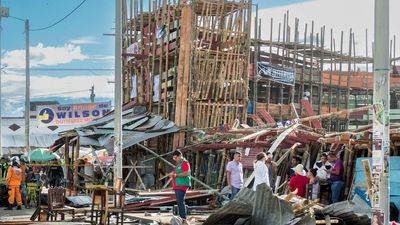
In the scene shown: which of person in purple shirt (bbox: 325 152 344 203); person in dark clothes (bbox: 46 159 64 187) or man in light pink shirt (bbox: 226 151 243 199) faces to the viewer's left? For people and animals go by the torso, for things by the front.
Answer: person in purple shirt (bbox: 325 152 344 203)

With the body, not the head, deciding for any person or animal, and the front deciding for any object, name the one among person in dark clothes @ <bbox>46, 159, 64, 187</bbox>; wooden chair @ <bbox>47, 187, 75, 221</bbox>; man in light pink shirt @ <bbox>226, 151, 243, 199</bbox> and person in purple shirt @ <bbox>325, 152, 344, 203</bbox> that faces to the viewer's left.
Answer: person in purple shirt @ <bbox>325, 152, 344, 203</bbox>

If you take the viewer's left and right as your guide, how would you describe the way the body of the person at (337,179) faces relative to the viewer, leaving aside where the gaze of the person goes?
facing to the left of the viewer

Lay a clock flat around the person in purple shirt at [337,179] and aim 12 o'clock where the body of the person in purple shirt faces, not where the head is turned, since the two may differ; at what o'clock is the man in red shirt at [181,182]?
The man in red shirt is roughly at 11 o'clock from the person in purple shirt.
